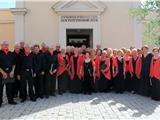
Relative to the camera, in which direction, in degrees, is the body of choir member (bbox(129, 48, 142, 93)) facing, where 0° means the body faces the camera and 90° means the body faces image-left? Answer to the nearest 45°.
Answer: approximately 45°

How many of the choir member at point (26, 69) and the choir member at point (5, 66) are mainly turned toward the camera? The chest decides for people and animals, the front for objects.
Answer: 2

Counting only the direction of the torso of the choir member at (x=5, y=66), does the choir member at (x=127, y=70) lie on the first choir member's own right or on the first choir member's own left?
on the first choir member's own left

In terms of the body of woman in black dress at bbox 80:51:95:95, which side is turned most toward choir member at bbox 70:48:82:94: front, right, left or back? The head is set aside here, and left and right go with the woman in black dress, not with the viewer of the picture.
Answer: right

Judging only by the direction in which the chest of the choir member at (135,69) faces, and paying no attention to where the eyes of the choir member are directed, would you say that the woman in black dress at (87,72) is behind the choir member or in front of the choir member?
in front

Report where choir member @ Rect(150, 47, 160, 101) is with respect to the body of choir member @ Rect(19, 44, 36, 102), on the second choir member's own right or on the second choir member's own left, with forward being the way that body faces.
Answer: on the second choir member's own left

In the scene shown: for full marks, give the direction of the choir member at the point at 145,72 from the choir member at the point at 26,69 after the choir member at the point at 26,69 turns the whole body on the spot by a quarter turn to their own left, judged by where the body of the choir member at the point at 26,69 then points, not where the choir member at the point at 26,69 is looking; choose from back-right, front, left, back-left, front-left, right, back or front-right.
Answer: front
